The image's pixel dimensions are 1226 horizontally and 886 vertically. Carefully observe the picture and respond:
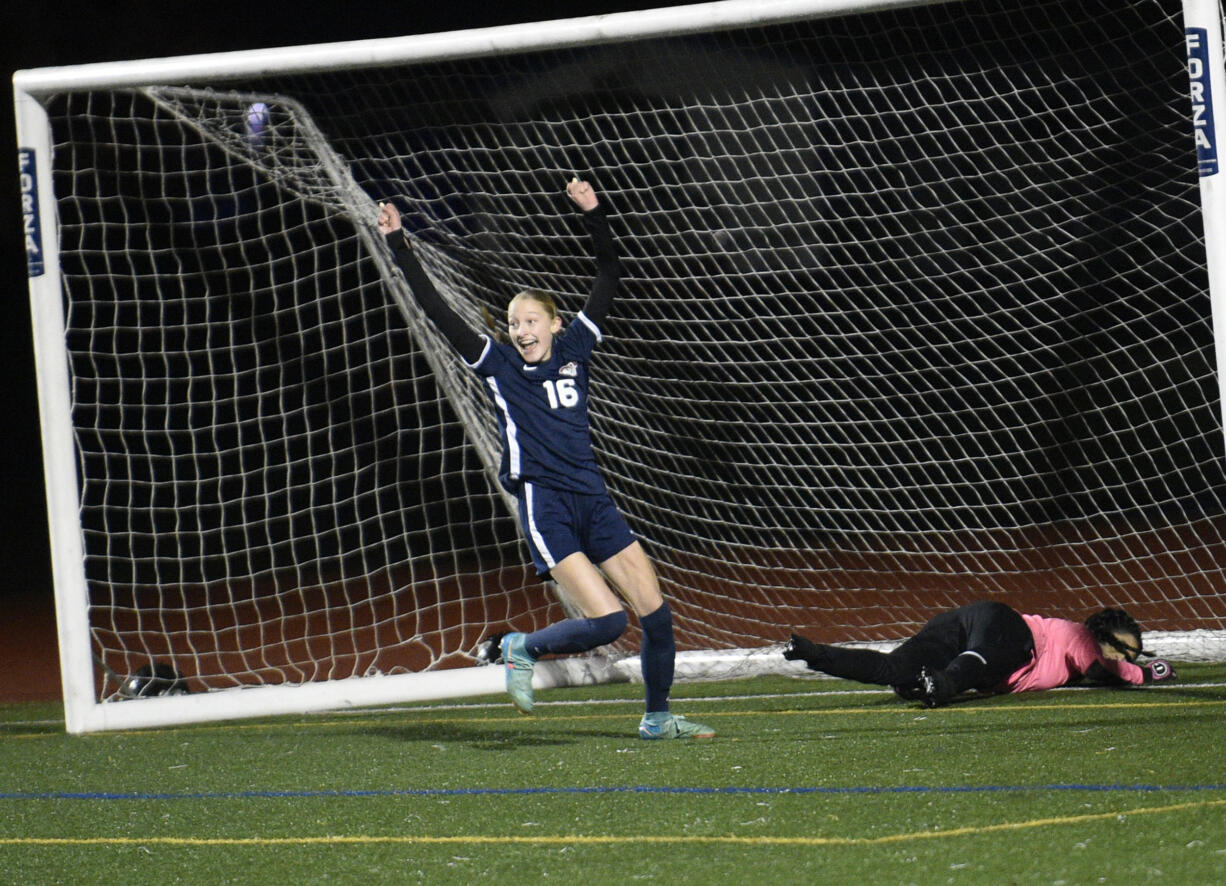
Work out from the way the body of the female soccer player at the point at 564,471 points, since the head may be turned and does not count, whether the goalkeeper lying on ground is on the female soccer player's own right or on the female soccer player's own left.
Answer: on the female soccer player's own left

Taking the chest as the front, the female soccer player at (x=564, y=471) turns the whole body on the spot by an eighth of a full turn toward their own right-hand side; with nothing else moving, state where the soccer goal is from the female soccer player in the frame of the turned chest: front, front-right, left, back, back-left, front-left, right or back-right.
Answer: back

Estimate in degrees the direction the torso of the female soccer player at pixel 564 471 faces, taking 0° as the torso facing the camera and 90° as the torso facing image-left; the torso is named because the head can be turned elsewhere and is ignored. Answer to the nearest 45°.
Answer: approximately 315°
